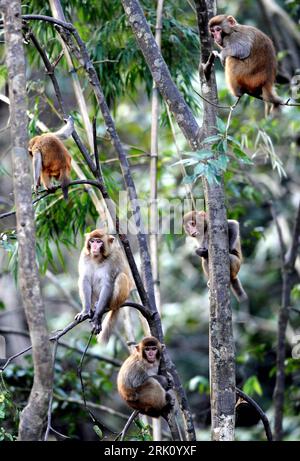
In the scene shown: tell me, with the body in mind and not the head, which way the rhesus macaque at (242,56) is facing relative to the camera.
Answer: to the viewer's left

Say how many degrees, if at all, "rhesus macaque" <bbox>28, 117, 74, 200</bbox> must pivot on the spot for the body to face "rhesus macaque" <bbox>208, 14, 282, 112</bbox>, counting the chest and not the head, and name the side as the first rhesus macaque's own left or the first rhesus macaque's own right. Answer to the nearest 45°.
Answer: approximately 135° to the first rhesus macaque's own right

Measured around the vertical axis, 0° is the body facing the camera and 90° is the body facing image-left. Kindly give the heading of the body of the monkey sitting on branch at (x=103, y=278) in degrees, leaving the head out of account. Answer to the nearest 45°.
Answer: approximately 45°

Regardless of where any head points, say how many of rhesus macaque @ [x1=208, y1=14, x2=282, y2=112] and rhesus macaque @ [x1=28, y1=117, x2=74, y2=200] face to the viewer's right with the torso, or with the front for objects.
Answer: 0

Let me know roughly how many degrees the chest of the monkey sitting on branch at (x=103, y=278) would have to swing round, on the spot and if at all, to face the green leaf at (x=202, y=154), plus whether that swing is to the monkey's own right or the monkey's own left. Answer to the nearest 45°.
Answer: approximately 45° to the monkey's own left

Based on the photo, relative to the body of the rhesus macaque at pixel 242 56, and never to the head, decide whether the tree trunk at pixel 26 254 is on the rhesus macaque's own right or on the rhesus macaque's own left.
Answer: on the rhesus macaque's own left

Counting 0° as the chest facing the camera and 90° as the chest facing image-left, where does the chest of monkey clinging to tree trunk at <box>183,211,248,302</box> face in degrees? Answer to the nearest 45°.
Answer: approximately 45°
